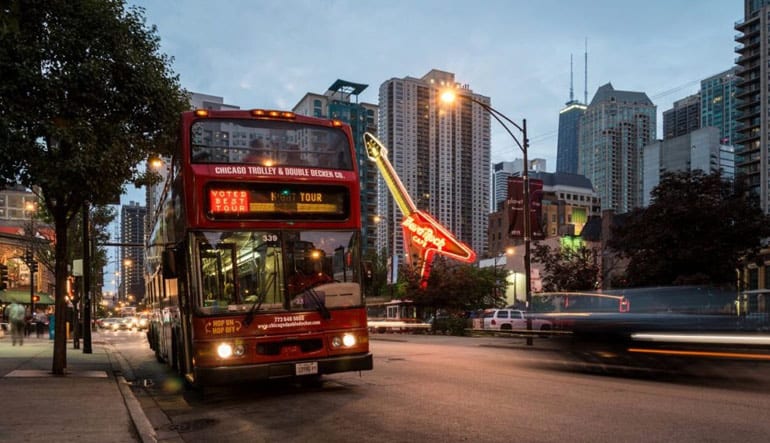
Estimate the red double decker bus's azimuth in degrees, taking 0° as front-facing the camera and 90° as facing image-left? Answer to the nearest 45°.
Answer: approximately 0°

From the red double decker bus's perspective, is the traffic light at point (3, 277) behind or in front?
behind

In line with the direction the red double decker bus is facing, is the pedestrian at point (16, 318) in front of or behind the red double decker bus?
behind

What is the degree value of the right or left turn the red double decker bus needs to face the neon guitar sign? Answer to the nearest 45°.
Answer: approximately 180°

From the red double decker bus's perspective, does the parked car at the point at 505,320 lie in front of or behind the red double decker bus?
behind
